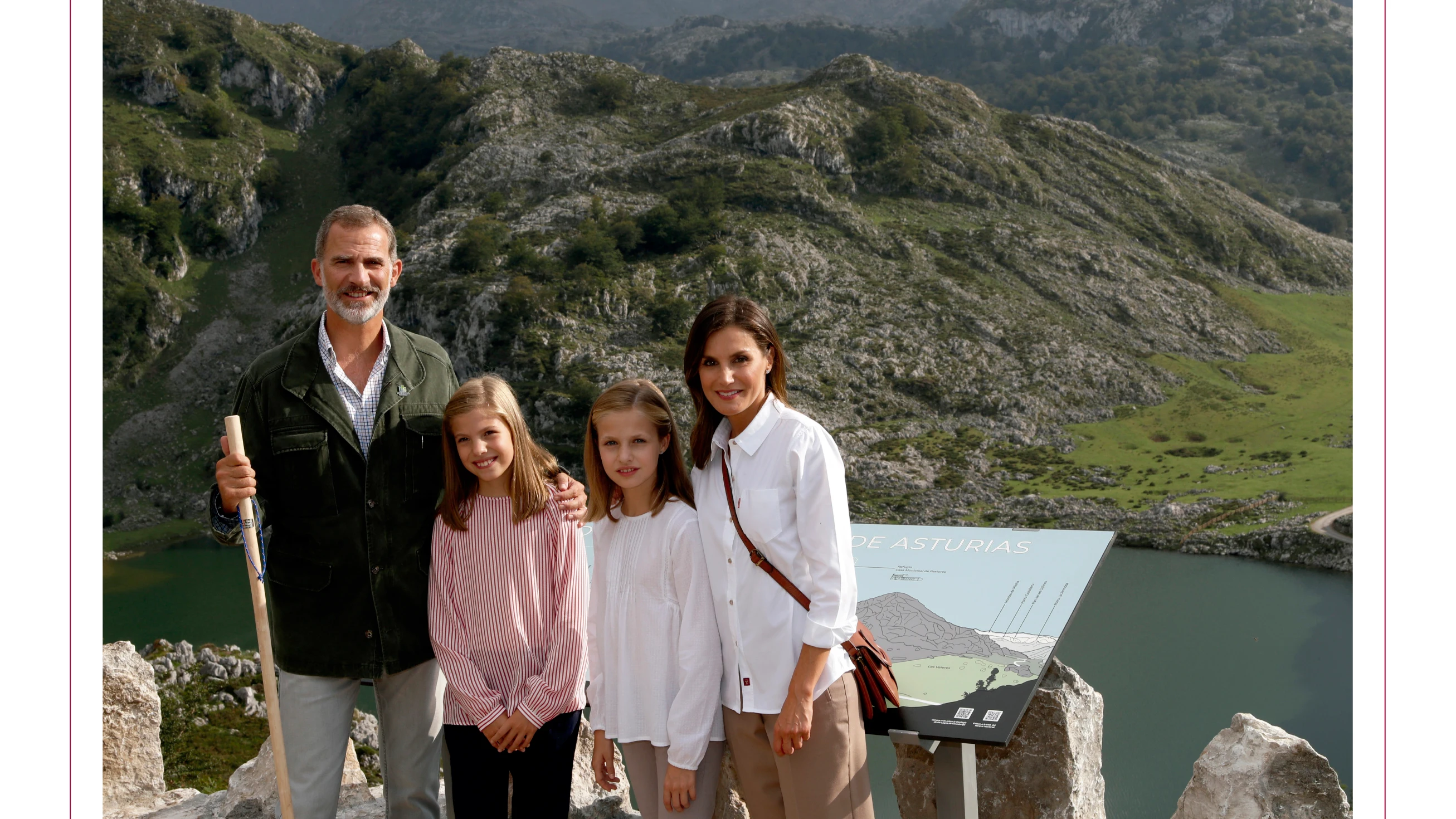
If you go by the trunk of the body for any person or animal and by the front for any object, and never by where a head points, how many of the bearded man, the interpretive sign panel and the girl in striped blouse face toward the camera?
3

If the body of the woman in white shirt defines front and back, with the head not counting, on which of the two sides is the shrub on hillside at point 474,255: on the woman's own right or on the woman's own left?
on the woman's own right

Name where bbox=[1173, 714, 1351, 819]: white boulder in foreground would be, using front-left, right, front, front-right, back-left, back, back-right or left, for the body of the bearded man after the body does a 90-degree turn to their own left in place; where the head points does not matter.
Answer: front

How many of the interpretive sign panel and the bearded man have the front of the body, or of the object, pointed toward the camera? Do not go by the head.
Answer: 2

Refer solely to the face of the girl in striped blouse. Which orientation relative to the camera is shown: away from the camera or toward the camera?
toward the camera

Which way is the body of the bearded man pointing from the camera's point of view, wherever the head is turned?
toward the camera

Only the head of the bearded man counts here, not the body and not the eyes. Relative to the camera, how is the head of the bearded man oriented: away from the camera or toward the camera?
toward the camera

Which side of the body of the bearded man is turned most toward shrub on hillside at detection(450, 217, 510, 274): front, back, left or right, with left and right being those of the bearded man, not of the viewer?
back

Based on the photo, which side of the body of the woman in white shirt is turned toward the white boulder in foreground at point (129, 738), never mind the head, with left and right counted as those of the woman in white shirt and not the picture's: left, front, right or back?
right

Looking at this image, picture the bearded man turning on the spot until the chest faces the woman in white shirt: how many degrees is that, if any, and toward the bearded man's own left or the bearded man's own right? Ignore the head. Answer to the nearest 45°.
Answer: approximately 45° to the bearded man's own left

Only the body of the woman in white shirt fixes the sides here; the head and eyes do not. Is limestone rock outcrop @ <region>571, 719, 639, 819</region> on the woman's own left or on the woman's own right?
on the woman's own right

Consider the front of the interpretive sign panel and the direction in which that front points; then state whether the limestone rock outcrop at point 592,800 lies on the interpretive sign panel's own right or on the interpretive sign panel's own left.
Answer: on the interpretive sign panel's own right
